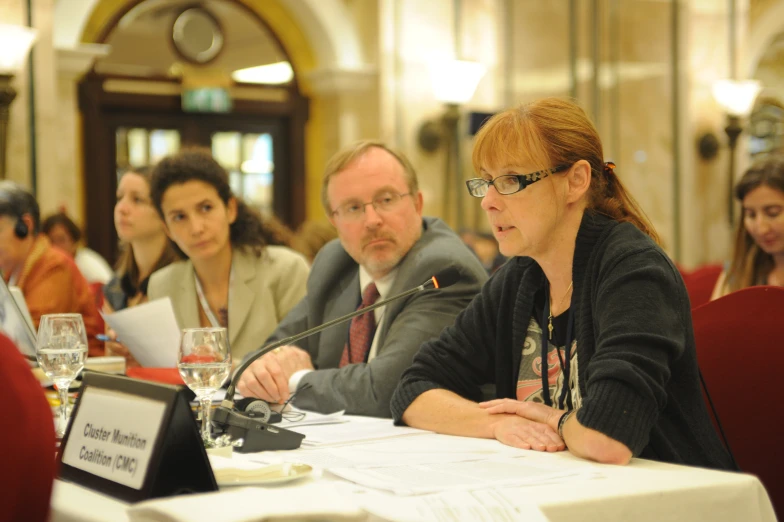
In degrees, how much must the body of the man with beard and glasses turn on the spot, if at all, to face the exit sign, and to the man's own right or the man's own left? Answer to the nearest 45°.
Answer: approximately 135° to the man's own right

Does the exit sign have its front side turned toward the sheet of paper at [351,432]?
yes

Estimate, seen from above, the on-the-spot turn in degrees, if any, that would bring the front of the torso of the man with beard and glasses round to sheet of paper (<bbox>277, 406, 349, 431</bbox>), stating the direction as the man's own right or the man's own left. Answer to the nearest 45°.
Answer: approximately 45° to the man's own left

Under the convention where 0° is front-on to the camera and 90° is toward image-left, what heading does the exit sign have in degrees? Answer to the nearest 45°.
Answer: approximately 0°

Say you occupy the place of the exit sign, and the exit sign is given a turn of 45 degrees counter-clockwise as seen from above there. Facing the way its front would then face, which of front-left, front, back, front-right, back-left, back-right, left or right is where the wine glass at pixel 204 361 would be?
front-right

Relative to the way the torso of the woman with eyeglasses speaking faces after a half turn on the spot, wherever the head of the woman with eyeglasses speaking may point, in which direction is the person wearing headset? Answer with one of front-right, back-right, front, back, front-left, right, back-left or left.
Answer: left

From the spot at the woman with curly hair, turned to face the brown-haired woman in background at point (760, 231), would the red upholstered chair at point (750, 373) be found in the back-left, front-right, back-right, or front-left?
front-right

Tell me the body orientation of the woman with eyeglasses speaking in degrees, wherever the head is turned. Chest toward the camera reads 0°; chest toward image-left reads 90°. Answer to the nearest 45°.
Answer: approximately 45°

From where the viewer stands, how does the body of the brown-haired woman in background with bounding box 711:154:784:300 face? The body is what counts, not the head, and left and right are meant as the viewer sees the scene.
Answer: facing the viewer and to the left of the viewer

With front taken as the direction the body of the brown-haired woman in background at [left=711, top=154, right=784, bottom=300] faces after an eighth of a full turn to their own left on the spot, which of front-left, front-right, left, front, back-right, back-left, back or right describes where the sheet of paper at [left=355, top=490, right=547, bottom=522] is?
front

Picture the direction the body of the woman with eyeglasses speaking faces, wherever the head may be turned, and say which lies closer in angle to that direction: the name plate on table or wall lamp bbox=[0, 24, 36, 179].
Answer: the name plate on table

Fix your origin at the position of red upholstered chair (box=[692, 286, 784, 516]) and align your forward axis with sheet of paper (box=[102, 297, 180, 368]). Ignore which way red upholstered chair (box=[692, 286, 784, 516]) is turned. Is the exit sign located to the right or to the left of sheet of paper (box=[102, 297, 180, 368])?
right

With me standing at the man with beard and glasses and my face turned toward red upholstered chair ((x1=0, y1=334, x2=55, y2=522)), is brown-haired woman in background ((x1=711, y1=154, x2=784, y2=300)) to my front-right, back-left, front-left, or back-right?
back-left

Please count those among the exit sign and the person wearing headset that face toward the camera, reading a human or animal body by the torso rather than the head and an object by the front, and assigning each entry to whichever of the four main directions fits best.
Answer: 1
